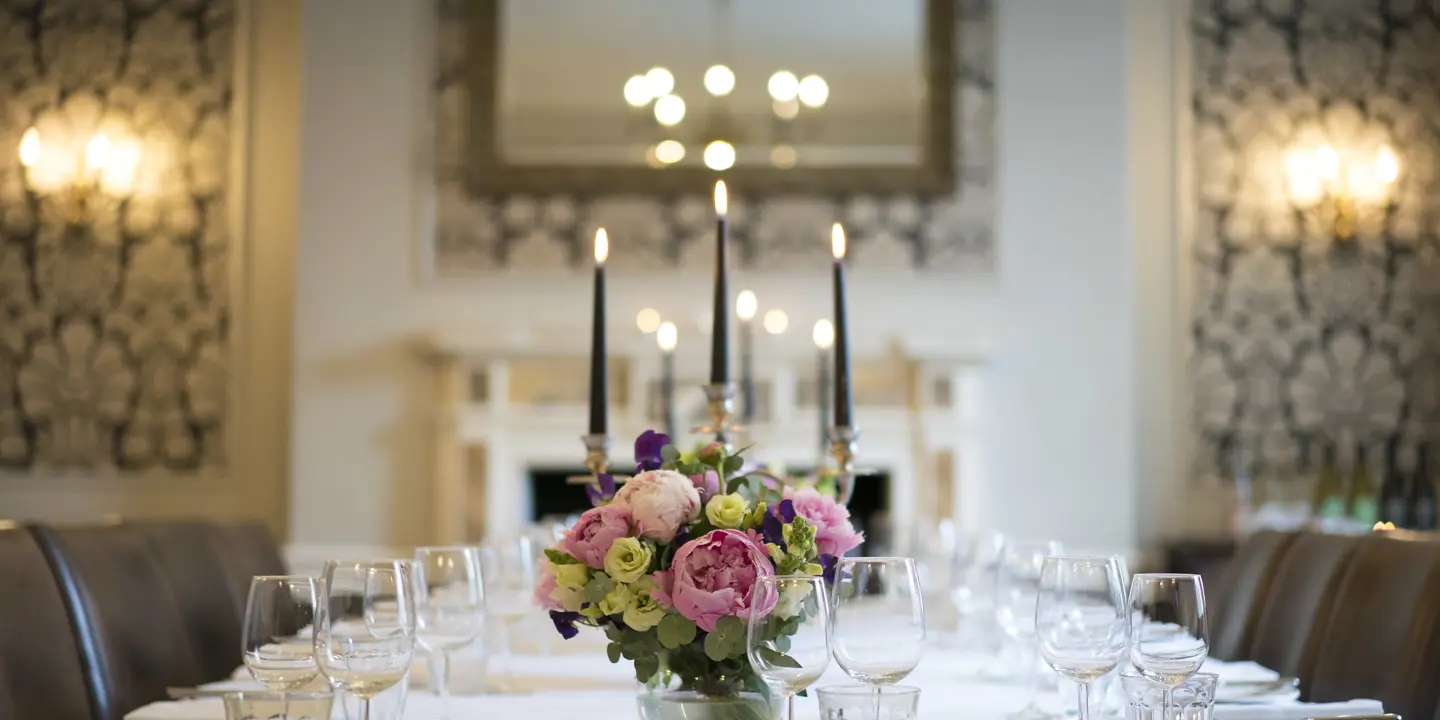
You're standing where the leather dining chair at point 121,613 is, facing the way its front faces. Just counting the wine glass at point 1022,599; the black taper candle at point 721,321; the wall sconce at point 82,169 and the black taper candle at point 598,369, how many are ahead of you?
3

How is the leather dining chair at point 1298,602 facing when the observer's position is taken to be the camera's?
facing the viewer and to the left of the viewer

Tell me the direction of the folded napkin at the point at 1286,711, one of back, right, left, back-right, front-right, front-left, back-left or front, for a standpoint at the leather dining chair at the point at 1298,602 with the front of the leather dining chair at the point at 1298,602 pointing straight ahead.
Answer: front-left

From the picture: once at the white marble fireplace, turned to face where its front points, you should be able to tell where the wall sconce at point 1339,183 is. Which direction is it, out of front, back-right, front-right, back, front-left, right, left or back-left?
left

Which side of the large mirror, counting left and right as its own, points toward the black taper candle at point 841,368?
front

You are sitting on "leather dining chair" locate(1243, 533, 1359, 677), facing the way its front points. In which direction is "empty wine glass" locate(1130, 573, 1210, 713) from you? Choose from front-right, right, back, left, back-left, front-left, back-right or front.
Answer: front-left

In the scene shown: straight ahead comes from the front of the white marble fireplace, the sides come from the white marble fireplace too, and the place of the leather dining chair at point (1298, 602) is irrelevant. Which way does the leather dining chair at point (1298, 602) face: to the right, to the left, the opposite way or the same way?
to the right

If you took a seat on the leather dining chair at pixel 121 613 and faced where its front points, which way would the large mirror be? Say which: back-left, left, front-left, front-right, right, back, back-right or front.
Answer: left

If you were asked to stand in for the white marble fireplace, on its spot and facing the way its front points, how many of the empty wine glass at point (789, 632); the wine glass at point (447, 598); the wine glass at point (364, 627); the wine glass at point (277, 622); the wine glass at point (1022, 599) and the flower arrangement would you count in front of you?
6

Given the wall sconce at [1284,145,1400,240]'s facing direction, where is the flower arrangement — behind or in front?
in front

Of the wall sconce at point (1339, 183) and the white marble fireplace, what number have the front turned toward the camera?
2

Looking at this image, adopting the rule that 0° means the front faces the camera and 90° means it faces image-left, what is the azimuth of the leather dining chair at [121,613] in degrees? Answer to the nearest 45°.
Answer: approximately 315°

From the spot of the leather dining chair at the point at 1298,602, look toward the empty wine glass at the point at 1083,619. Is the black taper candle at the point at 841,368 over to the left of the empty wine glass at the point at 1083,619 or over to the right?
right

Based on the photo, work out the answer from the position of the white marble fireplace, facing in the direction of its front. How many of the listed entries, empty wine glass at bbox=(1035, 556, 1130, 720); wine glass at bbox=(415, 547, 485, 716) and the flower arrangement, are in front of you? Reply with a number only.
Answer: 3

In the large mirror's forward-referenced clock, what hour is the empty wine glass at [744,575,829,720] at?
The empty wine glass is roughly at 12 o'clock from the large mirror.

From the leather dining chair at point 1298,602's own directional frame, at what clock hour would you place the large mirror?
The large mirror is roughly at 3 o'clock from the leather dining chair.
